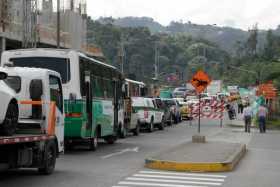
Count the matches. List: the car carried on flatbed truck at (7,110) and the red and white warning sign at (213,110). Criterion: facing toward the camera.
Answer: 1
